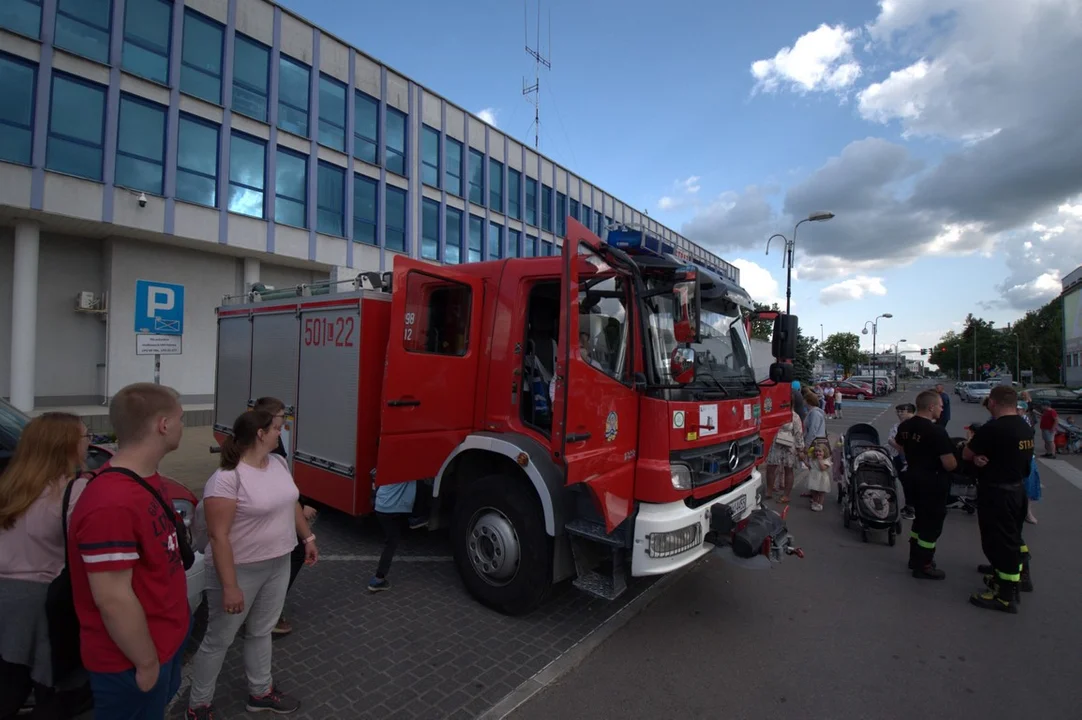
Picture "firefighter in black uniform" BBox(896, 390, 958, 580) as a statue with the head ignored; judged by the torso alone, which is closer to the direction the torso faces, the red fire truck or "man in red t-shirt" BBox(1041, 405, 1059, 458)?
the man in red t-shirt

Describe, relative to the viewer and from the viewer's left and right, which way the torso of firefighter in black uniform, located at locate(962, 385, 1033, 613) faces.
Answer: facing away from the viewer and to the left of the viewer

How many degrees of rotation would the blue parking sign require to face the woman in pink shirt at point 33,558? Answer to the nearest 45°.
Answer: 0° — it already faces them

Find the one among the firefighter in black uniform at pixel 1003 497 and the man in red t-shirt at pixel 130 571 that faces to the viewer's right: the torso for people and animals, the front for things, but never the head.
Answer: the man in red t-shirt

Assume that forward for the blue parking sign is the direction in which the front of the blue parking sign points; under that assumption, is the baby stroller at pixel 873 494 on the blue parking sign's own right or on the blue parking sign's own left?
on the blue parking sign's own left

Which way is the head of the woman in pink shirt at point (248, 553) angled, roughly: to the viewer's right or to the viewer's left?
to the viewer's right

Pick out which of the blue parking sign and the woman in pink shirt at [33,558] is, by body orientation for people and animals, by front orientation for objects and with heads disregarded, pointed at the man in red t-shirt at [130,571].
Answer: the blue parking sign

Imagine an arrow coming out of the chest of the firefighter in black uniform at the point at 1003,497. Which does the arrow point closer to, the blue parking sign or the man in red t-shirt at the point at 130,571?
the blue parking sign

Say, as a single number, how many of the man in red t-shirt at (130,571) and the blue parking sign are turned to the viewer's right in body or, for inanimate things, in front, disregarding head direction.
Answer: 1

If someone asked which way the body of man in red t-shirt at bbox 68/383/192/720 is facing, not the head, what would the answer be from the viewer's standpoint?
to the viewer's right

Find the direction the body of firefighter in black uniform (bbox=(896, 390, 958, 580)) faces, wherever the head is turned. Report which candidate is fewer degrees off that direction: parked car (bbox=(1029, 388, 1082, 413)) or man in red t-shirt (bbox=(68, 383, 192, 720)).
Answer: the parked car
